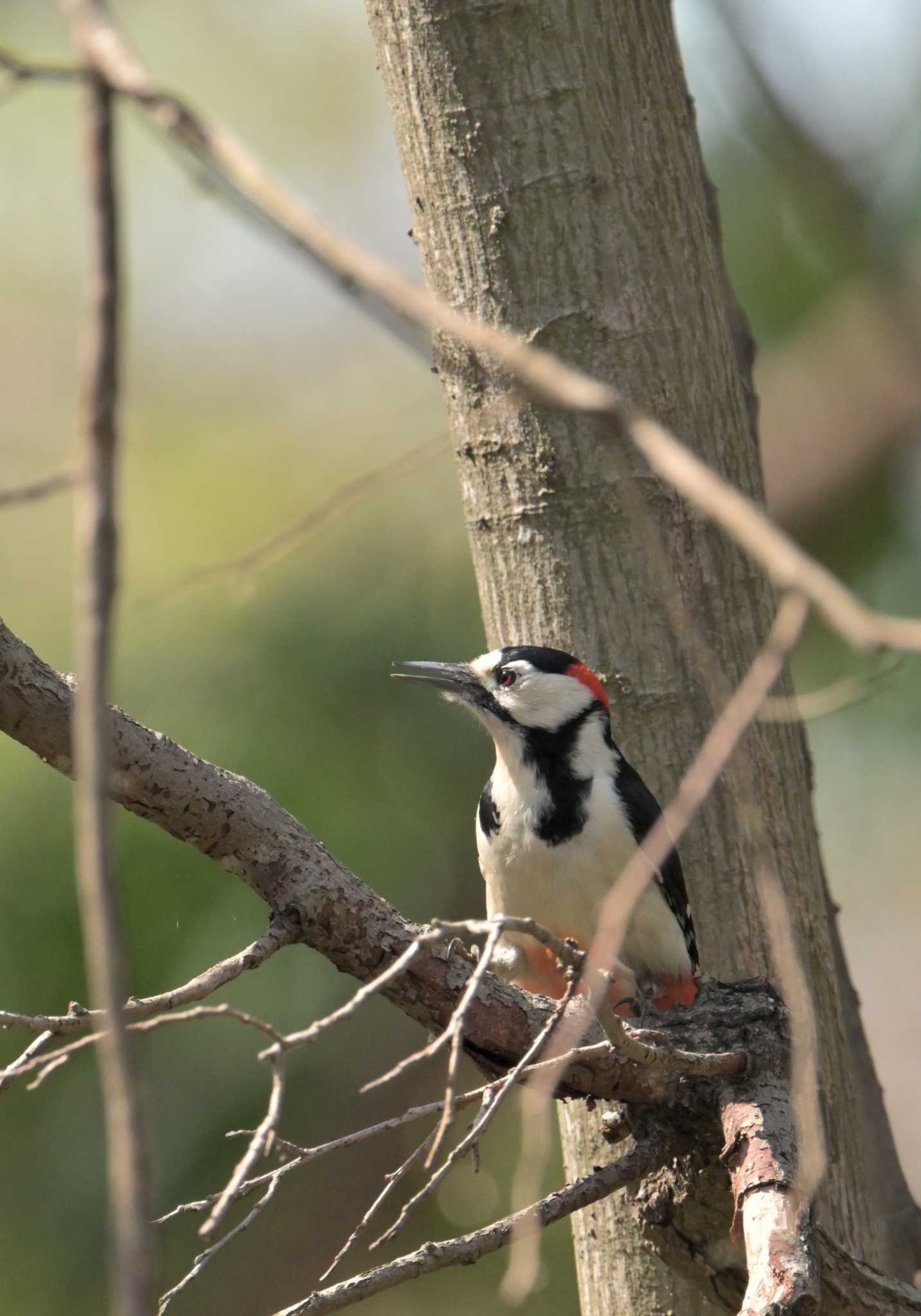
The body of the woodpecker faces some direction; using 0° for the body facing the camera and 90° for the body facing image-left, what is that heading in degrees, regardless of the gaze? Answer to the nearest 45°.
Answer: approximately 45°

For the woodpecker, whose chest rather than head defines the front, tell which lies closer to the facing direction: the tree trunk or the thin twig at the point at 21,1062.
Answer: the thin twig
